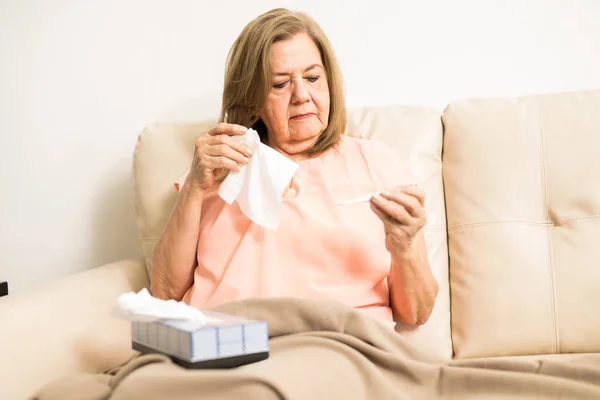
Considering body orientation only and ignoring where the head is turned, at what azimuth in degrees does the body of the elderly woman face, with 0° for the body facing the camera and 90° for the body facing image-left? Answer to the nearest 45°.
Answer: approximately 0°

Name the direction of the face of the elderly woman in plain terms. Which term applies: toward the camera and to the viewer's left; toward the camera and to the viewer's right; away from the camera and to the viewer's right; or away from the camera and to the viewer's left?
toward the camera and to the viewer's right

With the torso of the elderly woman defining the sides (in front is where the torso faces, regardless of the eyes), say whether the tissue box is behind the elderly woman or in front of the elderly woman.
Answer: in front

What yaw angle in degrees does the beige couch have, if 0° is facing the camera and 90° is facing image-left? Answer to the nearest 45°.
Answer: approximately 0°
